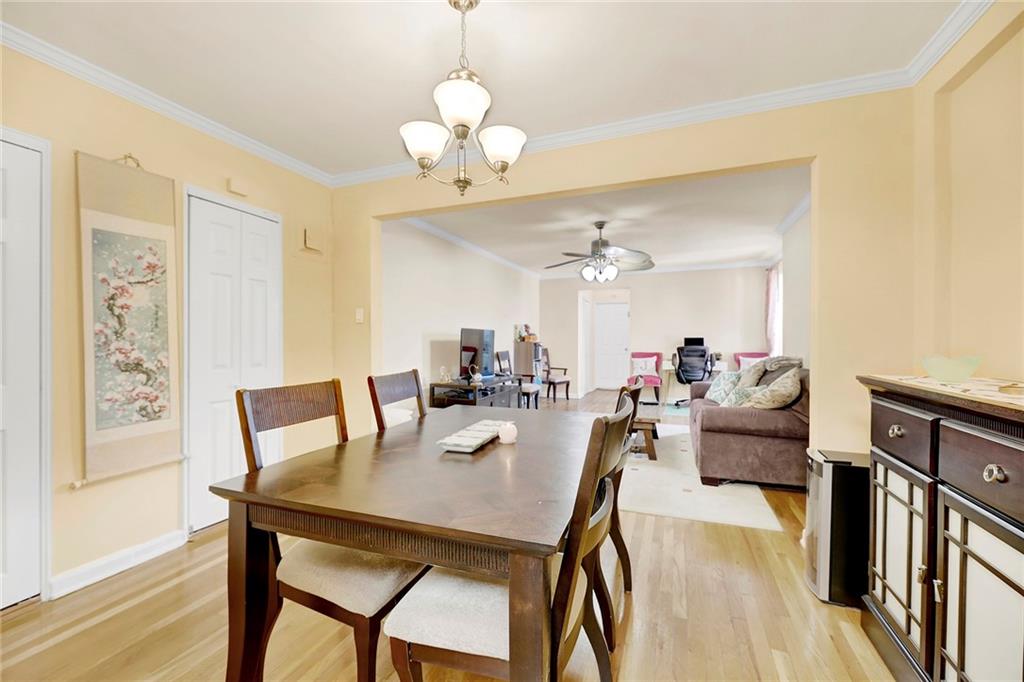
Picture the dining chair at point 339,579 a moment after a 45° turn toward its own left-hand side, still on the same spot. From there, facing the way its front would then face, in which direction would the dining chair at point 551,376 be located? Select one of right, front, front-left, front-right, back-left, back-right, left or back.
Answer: front-left

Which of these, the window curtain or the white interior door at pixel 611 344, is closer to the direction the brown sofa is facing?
the white interior door

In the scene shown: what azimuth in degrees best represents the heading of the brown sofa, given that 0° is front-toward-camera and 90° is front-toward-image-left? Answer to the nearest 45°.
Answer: approximately 90°

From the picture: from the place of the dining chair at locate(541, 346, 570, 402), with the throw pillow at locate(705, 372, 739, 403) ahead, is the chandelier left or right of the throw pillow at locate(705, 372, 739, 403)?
right

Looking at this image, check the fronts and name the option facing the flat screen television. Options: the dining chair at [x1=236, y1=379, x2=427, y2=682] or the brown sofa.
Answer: the brown sofa

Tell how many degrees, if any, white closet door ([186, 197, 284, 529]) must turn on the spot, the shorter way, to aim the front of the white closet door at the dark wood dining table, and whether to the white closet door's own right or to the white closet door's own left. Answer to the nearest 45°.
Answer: approximately 45° to the white closet door's own right

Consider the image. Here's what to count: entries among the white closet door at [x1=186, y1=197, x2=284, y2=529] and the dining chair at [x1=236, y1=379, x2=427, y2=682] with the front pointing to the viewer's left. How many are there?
0

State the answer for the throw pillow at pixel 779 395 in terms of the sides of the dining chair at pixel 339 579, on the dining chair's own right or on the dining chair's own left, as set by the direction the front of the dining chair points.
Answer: on the dining chair's own left

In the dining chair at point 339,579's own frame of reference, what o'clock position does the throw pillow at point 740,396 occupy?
The throw pillow is roughly at 10 o'clock from the dining chair.

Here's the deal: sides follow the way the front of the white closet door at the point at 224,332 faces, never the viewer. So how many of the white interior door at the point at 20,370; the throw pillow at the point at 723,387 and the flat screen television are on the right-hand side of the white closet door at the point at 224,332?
1

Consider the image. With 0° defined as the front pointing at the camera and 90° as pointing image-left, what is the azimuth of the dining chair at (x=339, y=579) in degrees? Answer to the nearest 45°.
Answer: approximately 315°
